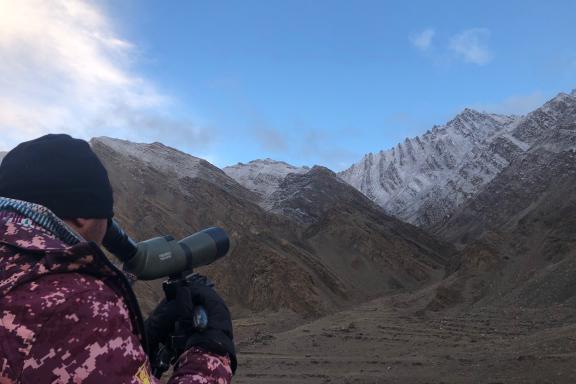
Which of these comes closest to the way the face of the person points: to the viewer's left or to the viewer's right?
to the viewer's right

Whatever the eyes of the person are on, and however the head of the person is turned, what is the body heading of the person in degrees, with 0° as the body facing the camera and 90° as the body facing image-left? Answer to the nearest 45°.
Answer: approximately 225°
